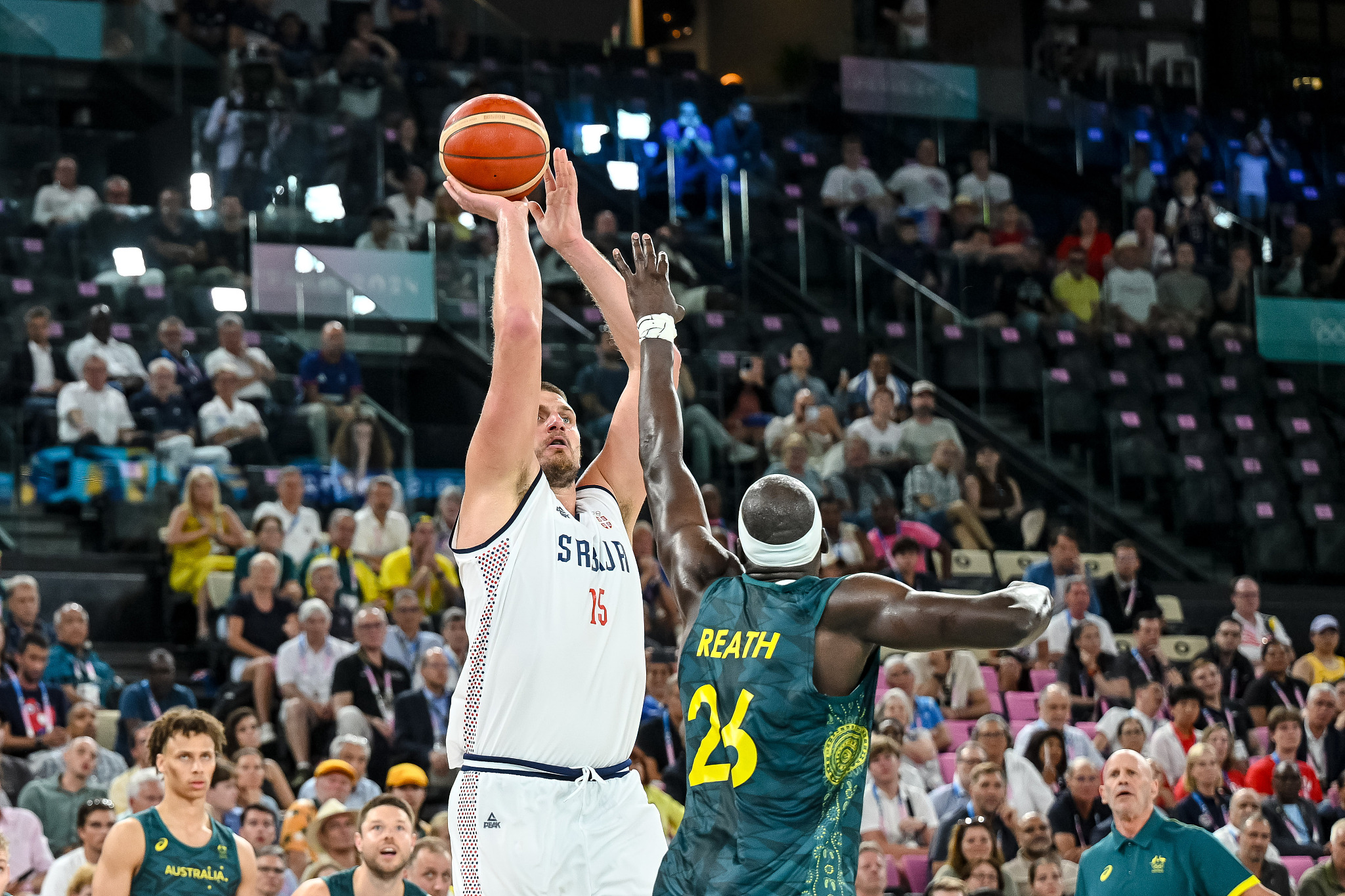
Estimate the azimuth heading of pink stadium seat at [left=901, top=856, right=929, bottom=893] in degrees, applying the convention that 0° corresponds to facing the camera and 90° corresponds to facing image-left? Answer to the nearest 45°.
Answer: approximately 0°

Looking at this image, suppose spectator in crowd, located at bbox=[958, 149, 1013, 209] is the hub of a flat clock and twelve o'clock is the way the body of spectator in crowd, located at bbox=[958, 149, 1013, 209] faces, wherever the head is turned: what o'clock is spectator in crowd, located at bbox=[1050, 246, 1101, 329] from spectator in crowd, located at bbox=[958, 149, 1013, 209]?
spectator in crowd, located at bbox=[1050, 246, 1101, 329] is roughly at 11 o'clock from spectator in crowd, located at bbox=[958, 149, 1013, 209].

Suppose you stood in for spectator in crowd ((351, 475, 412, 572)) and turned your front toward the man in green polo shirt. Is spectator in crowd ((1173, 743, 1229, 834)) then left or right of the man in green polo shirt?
left

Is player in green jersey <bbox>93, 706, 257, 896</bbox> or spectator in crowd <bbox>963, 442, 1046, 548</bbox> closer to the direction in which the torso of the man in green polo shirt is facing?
the player in green jersey

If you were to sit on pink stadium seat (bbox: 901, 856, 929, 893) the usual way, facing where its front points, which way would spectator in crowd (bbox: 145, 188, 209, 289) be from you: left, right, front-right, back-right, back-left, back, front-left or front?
back-right

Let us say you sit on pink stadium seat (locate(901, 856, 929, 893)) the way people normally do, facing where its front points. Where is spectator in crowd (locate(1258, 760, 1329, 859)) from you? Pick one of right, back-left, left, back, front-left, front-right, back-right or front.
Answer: back-left

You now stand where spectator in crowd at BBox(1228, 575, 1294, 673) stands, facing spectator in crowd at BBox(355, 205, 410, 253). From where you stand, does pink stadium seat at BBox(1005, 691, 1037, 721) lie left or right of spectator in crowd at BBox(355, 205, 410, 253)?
left

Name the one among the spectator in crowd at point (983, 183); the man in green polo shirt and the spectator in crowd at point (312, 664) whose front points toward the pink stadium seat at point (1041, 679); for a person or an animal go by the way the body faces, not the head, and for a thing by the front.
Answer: the spectator in crowd at point (983, 183)

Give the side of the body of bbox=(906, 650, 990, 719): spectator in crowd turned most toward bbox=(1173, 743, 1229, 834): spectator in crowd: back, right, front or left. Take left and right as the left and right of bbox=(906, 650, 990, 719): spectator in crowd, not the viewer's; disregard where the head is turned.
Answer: left

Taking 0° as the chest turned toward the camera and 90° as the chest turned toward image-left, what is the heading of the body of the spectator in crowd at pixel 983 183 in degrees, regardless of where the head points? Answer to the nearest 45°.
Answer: approximately 0°
